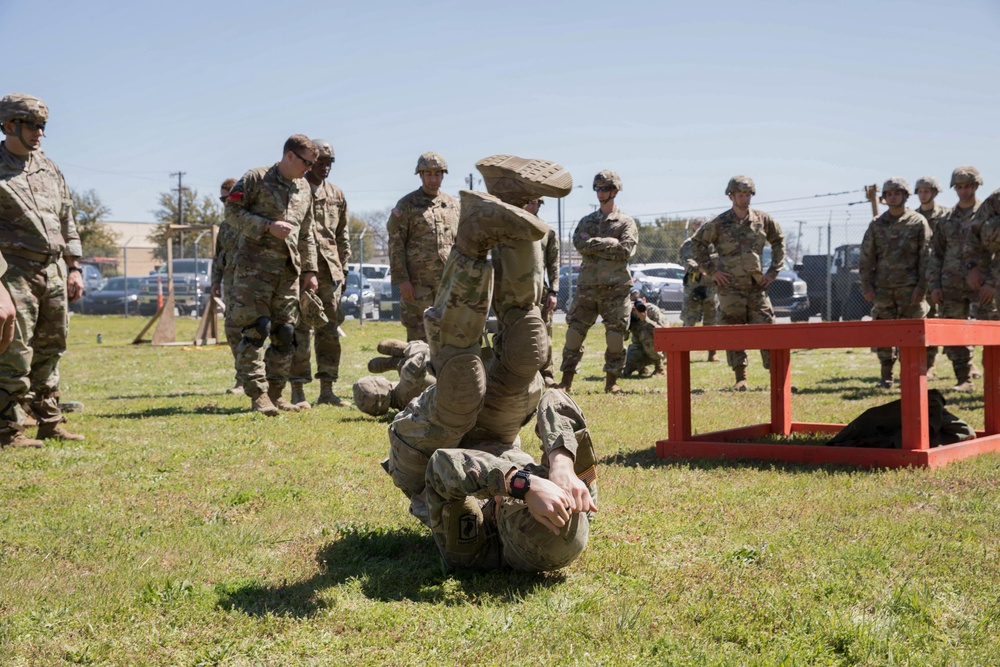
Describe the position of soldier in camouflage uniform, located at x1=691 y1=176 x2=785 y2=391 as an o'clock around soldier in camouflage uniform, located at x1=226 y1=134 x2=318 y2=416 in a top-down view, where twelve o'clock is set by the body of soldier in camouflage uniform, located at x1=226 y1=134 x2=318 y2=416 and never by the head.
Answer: soldier in camouflage uniform, located at x1=691 y1=176 x2=785 y2=391 is roughly at 10 o'clock from soldier in camouflage uniform, located at x1=226 y1=134 x2=318 y2=416.

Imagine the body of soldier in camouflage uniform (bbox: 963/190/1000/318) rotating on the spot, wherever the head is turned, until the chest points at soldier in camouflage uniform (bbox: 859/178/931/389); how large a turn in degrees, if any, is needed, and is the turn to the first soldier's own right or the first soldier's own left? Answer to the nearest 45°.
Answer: approximately 90° to the first soldier's own right

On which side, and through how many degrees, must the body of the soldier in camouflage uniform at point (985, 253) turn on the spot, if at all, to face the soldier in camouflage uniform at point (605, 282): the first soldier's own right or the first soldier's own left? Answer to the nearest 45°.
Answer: approximately 45° to the first soldier's own right

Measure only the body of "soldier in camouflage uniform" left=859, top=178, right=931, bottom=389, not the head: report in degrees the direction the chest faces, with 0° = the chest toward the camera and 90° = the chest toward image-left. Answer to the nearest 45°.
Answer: approximately 0°

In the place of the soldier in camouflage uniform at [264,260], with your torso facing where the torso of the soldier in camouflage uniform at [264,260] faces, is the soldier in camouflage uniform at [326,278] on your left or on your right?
on your left

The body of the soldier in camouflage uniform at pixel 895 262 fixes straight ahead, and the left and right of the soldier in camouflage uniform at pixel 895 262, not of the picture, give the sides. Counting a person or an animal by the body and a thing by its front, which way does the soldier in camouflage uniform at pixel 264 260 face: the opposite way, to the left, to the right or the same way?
to the left

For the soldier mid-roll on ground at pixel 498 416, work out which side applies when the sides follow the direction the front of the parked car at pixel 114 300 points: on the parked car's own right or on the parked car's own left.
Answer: on the parked car's own left

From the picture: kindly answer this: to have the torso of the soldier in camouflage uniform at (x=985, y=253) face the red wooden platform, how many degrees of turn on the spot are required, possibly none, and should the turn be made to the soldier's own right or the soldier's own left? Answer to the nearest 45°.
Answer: approximately 45° to the soldier's own left

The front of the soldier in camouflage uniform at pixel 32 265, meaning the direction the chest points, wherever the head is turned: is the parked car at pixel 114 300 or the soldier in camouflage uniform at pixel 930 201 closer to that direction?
the soldier in camouflage uniform

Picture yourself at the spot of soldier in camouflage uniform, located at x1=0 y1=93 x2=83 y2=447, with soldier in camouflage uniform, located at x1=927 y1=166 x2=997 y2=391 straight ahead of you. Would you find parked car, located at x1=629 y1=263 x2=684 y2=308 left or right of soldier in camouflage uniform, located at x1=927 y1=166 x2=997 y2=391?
left

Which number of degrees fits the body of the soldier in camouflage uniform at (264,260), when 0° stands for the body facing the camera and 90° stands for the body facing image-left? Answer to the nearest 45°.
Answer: approximately 315°
